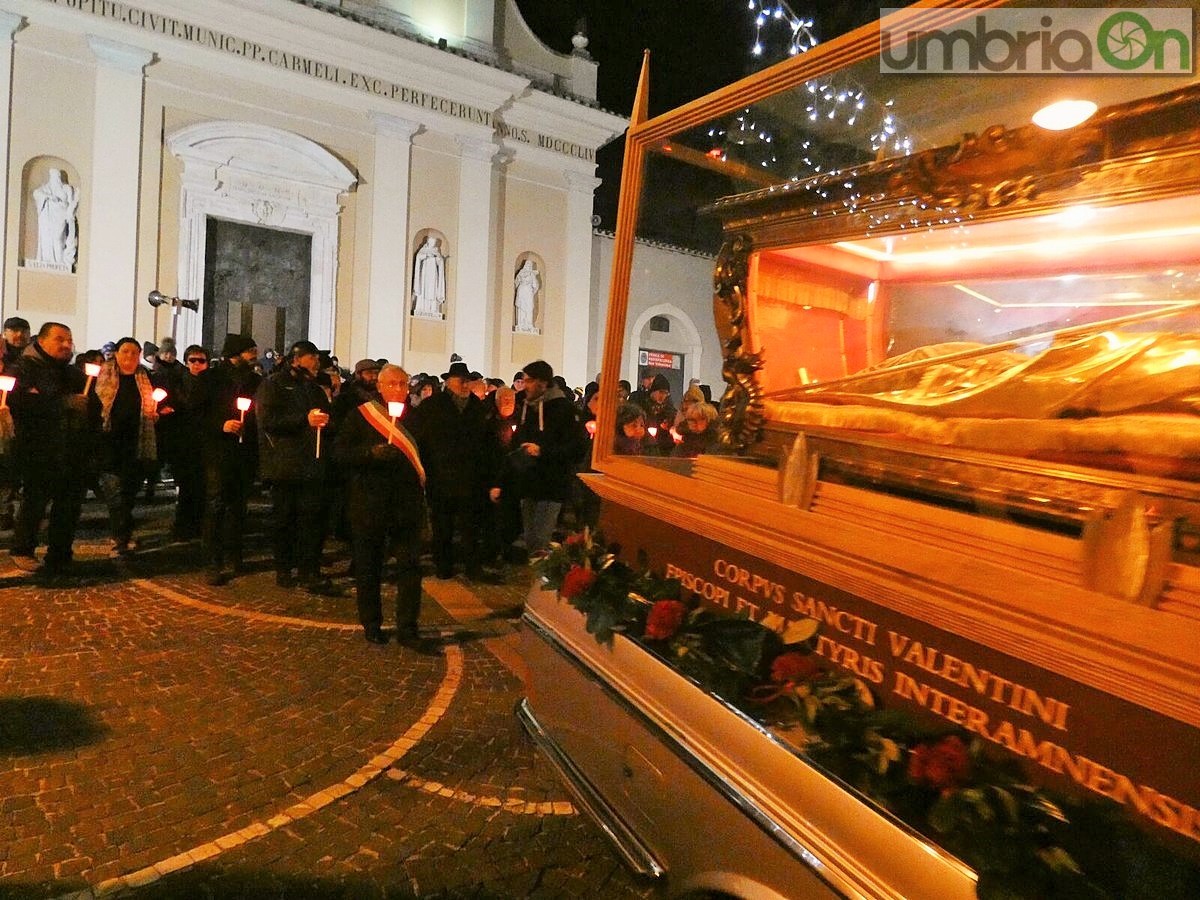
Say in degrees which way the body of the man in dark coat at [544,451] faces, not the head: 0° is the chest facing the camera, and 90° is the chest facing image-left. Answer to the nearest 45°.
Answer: approximately 45°

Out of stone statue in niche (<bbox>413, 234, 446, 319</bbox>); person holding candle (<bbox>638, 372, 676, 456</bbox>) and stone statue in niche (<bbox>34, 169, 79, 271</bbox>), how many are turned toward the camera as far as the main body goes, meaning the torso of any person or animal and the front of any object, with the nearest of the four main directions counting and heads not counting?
3

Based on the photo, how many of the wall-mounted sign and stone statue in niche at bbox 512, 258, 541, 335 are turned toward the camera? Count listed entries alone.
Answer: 2

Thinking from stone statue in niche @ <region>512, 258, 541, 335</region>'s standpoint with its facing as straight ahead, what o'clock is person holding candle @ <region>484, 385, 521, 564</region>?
The person holding candle is roughly at 12 o'clock from the stone statue in niche.

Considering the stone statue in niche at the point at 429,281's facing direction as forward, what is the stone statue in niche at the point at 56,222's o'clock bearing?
the stone statue in niche at the point at 56,222 is roughly at 2 o'clock from the stone statue in niche at the point at 429,281.

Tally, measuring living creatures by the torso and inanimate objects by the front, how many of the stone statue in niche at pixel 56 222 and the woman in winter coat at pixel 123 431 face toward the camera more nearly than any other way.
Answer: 2

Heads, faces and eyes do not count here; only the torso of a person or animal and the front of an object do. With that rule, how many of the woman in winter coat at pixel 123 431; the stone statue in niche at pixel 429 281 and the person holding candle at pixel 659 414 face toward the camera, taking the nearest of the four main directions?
3
